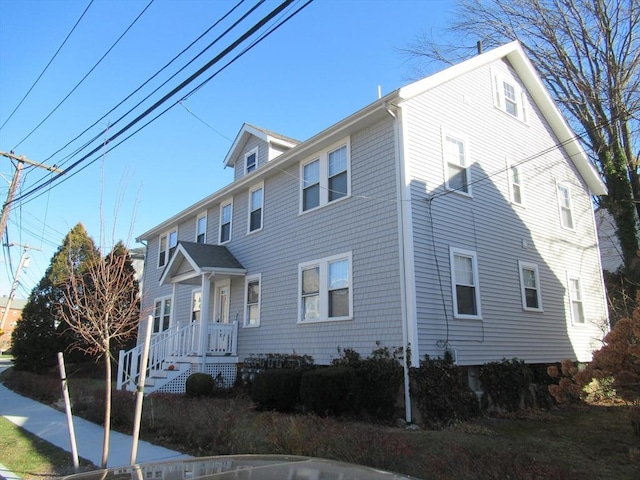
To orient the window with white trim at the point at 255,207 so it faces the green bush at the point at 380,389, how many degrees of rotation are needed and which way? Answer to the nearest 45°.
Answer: approximately 90° to its left

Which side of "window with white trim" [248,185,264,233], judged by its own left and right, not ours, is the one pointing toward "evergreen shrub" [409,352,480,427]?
left

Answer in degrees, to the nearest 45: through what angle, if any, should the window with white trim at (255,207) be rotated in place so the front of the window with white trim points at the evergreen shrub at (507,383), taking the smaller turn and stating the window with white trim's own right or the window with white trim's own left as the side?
approximately 90° to the window with white trim's own left

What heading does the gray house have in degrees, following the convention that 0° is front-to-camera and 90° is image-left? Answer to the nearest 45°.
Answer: approximately 45°

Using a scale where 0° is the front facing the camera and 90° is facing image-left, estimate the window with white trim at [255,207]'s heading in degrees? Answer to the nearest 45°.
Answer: approximately 45°

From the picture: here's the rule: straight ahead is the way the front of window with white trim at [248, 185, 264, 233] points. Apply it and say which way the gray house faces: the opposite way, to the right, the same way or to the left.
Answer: the same way
